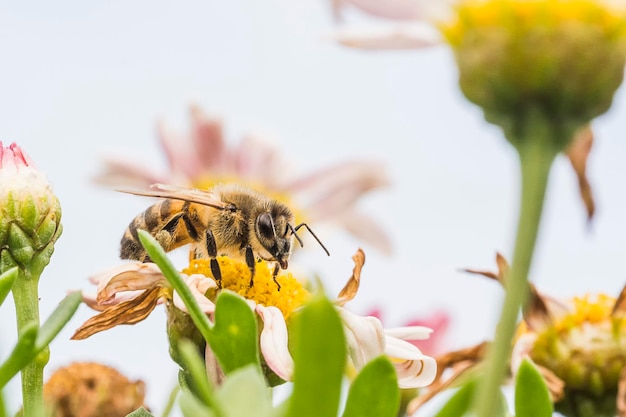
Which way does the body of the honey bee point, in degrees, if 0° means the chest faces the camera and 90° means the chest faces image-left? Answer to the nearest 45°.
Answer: approximately 270°

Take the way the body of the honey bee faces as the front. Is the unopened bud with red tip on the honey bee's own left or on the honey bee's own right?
on the honey bee's own right

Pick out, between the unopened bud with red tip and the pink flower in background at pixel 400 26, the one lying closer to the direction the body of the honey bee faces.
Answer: the pink flower in background

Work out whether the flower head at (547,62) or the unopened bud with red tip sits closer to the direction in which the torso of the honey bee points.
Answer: the flower head

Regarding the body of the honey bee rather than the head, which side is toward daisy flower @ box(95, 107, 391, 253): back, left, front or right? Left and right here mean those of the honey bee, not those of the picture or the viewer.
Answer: left
